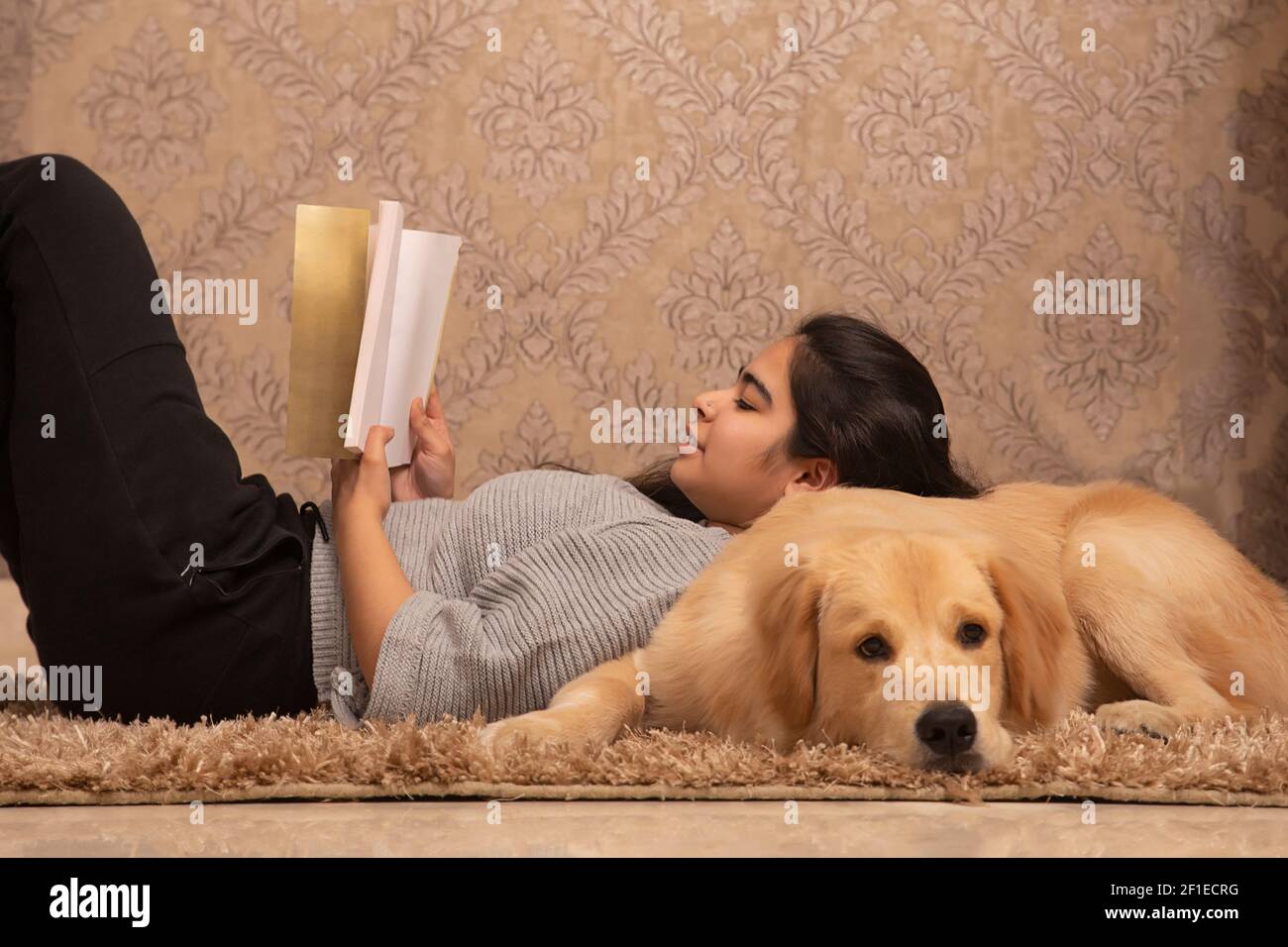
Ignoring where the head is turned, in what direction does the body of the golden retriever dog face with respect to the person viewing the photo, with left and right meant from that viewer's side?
facing the viewer and to the left of the viewer
